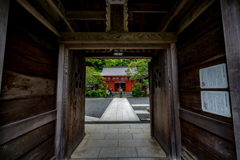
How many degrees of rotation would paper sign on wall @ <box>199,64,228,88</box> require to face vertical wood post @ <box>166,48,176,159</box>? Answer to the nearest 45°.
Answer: approximately 90° to its right

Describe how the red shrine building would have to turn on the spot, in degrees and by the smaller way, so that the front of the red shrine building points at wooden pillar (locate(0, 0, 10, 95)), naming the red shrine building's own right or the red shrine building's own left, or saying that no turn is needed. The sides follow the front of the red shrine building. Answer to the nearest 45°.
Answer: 0° — it already faces it

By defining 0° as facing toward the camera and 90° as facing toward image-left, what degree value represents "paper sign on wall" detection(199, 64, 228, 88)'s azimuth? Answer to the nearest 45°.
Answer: approximately 45°

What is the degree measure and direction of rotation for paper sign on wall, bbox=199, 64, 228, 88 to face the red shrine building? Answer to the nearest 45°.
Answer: approximately 90° to its right

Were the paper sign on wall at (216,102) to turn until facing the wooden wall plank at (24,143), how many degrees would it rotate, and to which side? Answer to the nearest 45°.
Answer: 0° — it already faces it

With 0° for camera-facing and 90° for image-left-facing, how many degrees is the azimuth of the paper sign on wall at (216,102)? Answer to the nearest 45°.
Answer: approximately 45°

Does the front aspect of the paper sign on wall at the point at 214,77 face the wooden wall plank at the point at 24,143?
yes
